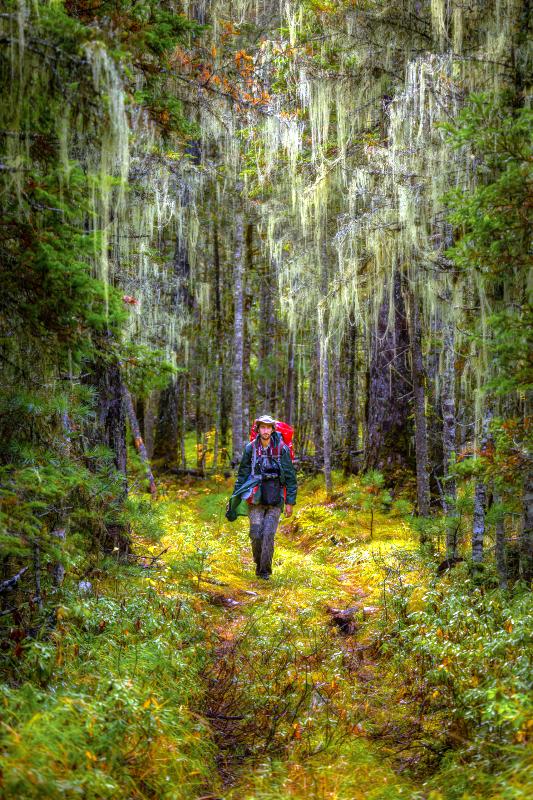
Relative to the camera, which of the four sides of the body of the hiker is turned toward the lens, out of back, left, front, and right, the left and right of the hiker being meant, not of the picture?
front

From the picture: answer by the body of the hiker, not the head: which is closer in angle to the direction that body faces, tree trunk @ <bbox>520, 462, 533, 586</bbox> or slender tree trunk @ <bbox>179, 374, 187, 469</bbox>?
the tree trunk

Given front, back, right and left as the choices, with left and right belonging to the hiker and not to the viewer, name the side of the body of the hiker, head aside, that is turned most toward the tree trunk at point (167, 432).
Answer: back

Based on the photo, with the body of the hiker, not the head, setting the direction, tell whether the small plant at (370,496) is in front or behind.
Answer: behind

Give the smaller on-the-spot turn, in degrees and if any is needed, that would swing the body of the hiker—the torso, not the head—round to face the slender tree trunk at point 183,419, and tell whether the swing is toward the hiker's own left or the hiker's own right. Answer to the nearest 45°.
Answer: approximately 180°

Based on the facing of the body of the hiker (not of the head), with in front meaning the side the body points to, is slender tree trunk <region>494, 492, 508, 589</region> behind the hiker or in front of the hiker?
in front
